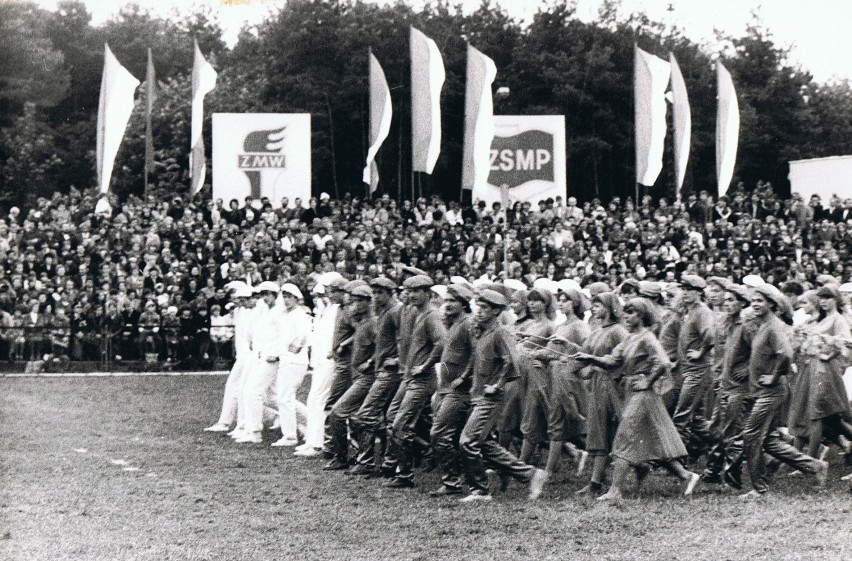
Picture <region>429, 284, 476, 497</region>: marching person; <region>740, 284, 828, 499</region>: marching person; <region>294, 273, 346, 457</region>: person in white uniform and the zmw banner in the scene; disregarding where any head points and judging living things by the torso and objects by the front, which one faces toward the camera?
the zmw banner

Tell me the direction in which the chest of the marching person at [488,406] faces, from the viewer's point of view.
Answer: to the viewer's left

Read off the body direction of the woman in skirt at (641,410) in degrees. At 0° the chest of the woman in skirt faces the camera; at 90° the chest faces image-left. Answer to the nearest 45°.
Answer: approximately 90°

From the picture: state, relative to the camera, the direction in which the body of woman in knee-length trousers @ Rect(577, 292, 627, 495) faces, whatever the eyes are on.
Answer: to the viewer's left

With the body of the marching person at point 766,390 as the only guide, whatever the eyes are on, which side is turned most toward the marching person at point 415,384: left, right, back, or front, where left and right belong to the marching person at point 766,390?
front

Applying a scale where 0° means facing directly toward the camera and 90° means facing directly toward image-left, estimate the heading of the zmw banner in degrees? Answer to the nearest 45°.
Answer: approximately 0°

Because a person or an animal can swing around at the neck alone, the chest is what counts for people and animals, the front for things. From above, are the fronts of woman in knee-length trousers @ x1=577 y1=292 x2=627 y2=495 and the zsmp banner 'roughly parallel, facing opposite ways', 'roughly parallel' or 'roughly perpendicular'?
roughly perpendicular
